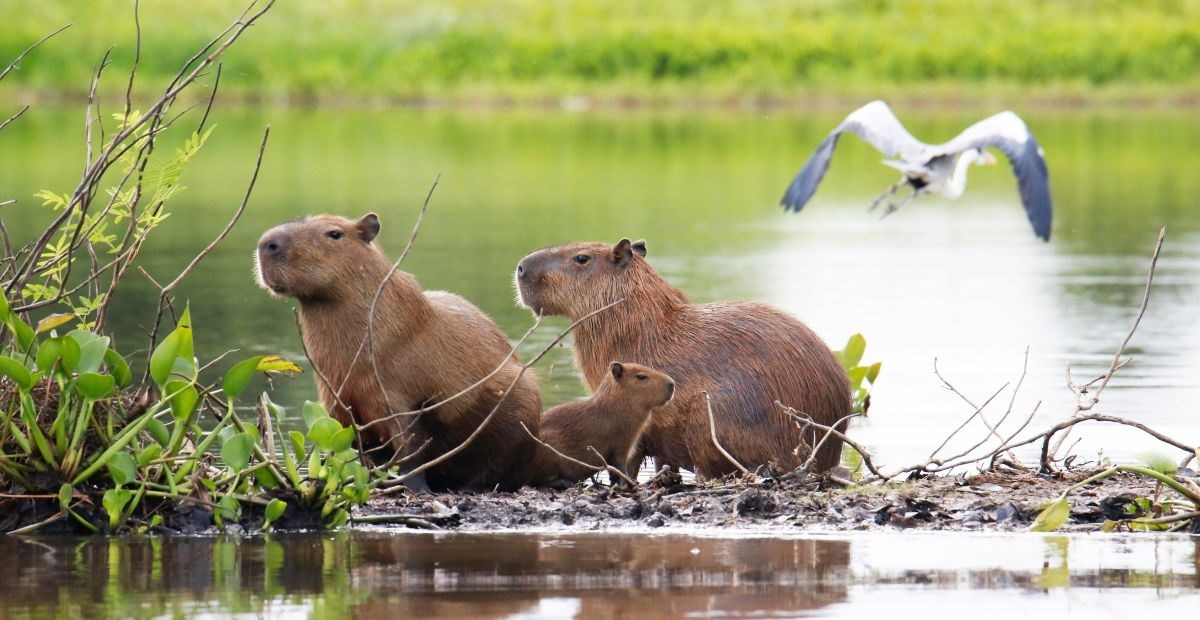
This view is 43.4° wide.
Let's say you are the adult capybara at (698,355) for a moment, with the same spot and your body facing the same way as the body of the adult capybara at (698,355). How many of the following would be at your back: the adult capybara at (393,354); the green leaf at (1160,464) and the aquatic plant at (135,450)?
1

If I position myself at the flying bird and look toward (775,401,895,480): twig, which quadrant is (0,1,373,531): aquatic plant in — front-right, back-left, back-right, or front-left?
front-right

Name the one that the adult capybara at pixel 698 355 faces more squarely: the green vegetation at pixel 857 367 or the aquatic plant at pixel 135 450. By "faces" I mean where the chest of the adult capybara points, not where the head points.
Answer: the aquatic plant

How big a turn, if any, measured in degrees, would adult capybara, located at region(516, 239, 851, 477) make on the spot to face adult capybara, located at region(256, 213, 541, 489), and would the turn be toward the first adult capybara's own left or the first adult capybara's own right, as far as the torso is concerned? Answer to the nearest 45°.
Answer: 0° — it already faces it

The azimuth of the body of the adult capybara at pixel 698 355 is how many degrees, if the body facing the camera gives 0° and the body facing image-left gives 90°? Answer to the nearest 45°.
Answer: approximately 90°

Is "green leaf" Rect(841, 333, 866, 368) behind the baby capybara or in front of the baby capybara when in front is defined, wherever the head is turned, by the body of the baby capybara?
in front

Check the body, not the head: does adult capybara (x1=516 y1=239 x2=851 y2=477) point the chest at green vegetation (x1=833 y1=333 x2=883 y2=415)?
no

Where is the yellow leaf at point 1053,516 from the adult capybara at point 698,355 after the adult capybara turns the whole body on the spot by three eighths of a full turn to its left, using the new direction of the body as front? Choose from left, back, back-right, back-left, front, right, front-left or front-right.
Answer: front

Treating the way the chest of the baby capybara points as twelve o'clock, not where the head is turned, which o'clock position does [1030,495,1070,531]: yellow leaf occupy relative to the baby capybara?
The yellow leaf is roughly at 1 o'clock from the baby capybara.

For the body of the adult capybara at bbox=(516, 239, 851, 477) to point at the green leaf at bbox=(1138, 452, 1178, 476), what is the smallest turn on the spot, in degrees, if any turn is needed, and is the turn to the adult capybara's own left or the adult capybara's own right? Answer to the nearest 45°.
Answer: approximately 180°

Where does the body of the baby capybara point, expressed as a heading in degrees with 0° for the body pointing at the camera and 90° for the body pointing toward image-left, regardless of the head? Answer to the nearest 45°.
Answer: approximately 270°

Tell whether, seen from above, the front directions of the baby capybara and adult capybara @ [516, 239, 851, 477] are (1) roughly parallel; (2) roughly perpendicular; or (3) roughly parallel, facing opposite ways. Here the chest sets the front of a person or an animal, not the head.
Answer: roughly parallel, facing opposite ways
